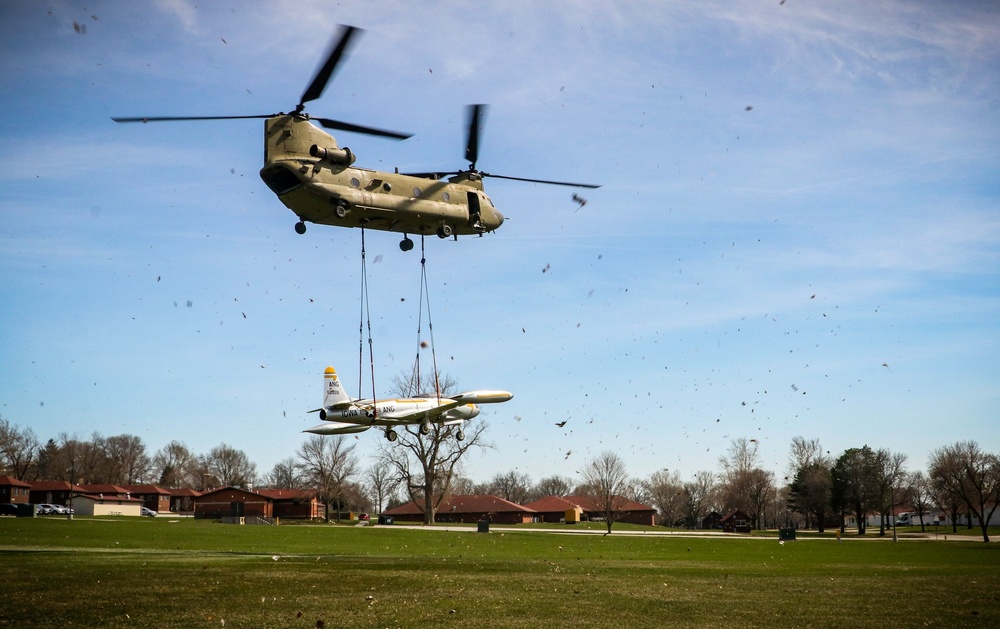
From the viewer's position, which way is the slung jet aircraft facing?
facing away from the viewer and to the right of the viewer

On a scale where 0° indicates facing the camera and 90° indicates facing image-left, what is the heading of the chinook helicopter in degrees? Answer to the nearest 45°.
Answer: approximately 225°
